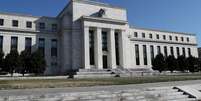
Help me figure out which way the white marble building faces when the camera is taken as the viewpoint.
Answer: facing the viewer and to the right of the viewer
